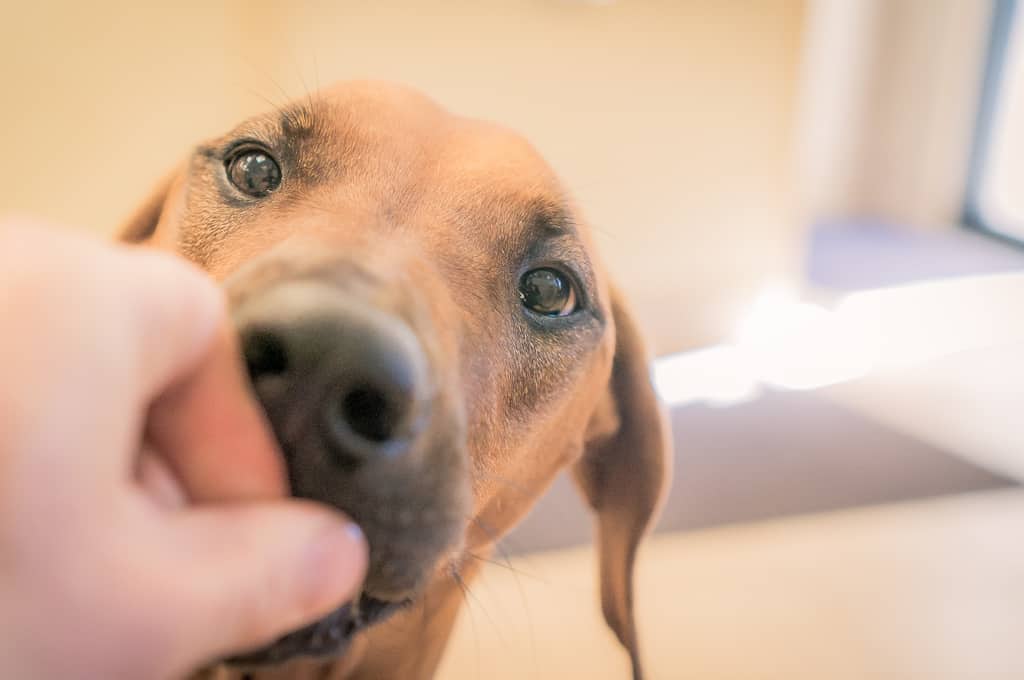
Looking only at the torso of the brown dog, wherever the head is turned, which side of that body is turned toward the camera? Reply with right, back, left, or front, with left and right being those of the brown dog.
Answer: front

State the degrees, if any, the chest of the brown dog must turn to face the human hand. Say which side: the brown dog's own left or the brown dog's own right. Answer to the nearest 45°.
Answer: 0° — it already faces them
